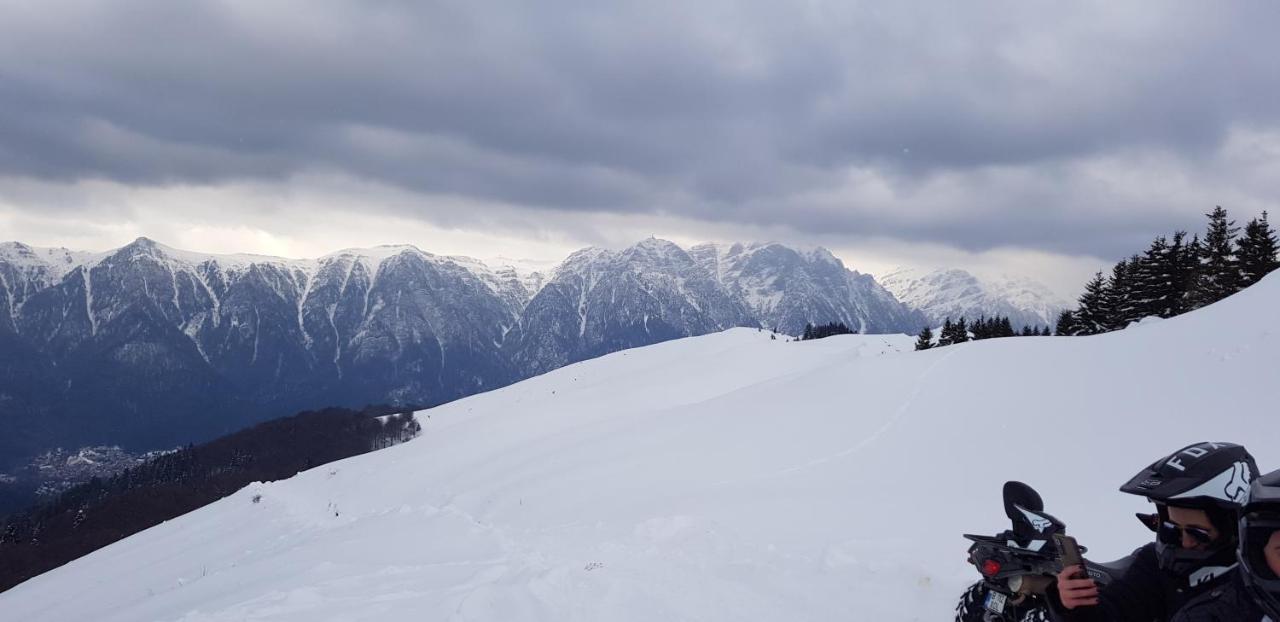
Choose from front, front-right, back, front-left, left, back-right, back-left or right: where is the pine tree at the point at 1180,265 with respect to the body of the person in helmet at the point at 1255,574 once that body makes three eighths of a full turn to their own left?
front-left

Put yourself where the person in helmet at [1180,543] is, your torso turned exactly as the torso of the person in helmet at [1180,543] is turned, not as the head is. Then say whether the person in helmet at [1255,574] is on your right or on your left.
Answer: on your left

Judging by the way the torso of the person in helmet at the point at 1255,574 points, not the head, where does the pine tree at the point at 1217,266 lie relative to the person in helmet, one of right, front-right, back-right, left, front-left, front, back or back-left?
back

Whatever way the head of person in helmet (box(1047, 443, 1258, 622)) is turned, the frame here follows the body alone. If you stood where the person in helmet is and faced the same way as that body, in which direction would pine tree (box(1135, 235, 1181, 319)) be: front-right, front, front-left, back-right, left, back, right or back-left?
back-right

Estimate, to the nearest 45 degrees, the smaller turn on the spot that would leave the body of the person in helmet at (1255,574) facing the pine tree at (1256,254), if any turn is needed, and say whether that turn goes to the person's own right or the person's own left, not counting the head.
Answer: approximately 180°
